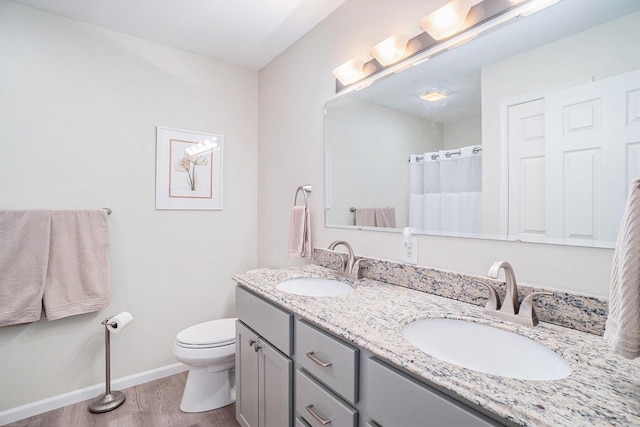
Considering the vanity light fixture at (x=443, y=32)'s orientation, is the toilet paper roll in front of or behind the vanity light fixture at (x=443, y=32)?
in front

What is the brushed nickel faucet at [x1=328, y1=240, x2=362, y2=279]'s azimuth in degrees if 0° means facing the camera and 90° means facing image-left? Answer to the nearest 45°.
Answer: approximately 45°

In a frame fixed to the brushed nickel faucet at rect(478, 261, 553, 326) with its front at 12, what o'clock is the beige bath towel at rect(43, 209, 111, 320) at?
The beige bath towel is roughly at 1 o'clock from the brushed nickel faucet.

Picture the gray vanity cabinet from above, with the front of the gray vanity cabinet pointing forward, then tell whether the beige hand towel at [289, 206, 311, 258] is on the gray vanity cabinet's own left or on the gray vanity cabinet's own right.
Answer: on the gray vanity cabinet's own right

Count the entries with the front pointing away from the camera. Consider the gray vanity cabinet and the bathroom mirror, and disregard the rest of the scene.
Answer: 0
